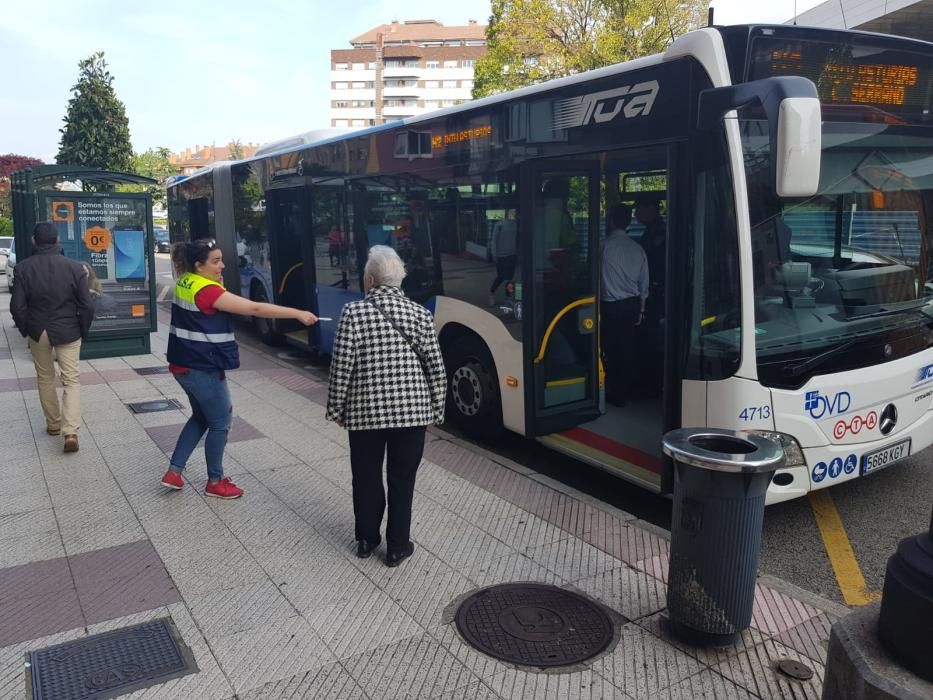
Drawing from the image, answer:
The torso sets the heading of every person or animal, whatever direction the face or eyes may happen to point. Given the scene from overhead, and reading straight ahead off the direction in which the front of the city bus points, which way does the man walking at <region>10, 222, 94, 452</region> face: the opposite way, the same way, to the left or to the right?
the opposite way

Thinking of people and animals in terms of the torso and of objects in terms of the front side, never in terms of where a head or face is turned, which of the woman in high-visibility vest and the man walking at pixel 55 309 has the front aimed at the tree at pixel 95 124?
the man walking

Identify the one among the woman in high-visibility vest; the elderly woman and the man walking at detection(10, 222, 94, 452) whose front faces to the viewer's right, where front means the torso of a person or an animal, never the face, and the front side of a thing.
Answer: the woman in high-visibility vest

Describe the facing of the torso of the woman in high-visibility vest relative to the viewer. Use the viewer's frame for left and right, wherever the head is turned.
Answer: facing to the right of the viewer

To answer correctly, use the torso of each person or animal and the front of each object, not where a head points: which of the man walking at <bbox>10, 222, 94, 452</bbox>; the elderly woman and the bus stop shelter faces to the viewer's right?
the bus stop shelter

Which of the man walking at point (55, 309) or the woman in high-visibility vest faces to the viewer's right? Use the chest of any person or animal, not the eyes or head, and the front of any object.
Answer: the woman in high-visibility vest

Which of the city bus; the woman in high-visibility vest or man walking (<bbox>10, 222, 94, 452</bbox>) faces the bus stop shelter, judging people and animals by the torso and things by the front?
the man walking

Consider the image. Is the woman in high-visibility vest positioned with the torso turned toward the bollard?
no

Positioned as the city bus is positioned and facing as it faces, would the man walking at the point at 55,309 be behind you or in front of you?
behind

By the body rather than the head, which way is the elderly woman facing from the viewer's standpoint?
away from the camera

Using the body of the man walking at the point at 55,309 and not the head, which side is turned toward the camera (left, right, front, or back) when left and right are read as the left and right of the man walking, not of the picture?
back

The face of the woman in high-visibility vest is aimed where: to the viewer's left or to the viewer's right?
to the viewer's right

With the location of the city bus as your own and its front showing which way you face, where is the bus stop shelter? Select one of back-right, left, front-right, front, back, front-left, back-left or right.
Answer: back

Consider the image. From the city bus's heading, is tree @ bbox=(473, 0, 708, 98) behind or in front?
behind

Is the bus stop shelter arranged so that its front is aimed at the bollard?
no

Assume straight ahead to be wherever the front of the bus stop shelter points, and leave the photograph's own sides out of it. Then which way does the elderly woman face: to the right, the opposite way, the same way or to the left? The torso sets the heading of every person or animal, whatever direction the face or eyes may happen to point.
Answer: to the left

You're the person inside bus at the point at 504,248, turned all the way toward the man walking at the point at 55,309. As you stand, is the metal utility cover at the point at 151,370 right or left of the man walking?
right

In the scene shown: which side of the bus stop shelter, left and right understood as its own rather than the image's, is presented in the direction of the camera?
right

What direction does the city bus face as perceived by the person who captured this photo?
facing the viewer and to the right of the viewer
